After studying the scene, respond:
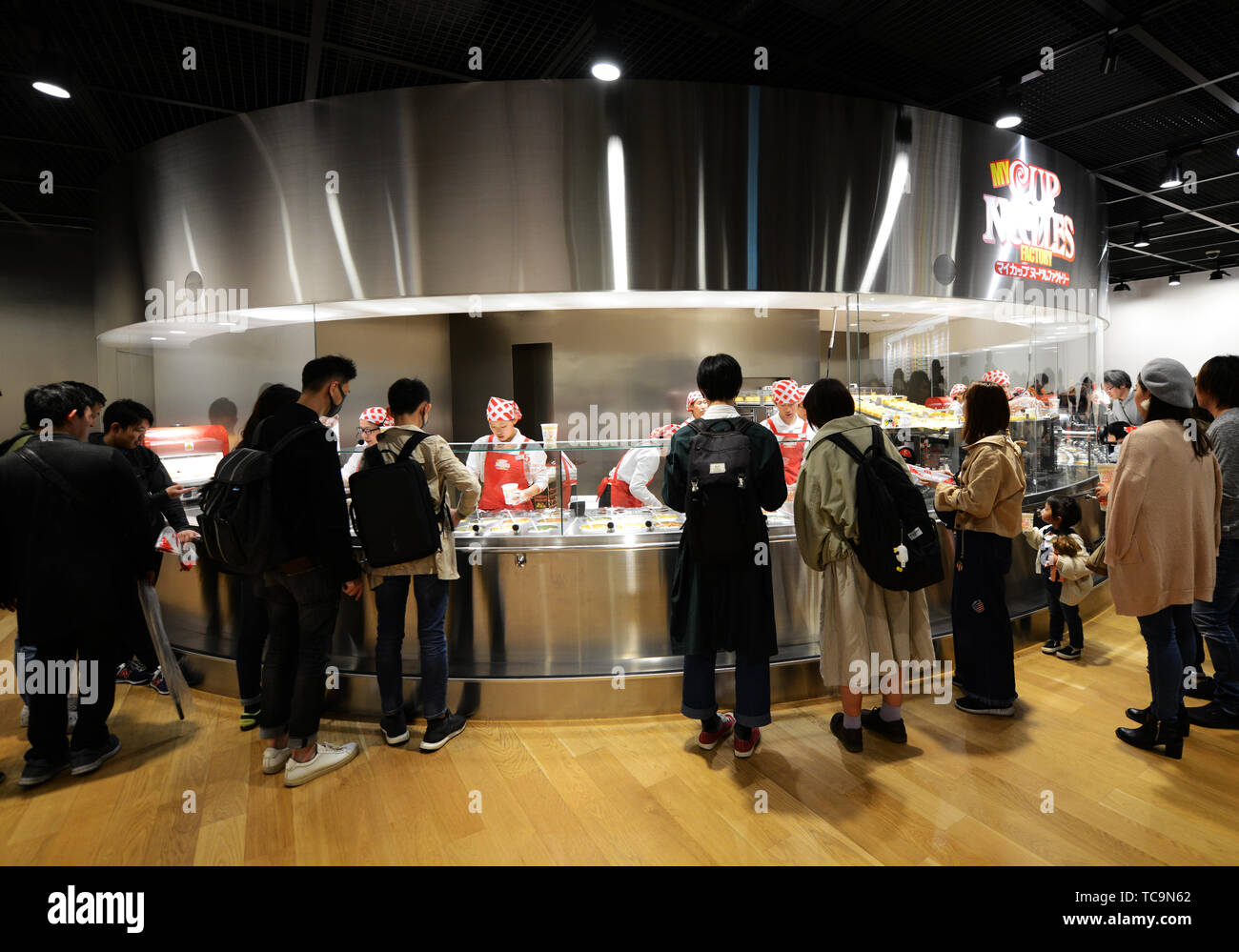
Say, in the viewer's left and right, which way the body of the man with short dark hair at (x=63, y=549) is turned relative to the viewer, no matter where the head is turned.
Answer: facing away from the viewer and to the right of the viewer

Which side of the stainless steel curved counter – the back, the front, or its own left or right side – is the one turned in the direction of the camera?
front

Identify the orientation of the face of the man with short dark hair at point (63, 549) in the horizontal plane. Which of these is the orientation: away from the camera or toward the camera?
away from the camera

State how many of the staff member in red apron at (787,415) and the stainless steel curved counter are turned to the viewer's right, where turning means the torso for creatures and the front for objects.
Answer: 0

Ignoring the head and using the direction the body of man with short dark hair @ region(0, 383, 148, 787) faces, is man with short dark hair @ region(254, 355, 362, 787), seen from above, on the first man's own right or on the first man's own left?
on the first man's own right

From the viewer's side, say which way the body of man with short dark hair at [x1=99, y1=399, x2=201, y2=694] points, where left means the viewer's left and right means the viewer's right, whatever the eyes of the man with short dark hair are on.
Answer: facing to the right of the viewer

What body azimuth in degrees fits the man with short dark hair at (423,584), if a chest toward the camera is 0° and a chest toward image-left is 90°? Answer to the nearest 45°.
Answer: approximately 225°

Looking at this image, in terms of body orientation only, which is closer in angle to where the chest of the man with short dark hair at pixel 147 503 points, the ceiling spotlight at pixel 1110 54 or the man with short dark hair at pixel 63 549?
the ceiling spotlight

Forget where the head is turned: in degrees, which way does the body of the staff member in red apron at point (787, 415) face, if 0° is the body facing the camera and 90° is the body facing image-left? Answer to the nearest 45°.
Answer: approximately 0°

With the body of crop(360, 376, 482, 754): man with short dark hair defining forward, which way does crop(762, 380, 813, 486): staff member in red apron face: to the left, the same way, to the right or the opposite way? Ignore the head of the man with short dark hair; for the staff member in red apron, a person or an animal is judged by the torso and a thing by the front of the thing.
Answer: the opposite way

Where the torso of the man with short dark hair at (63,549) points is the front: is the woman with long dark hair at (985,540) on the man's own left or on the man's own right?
on the man's own right

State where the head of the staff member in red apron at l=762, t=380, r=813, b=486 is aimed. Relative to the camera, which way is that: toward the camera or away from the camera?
toward the camera
